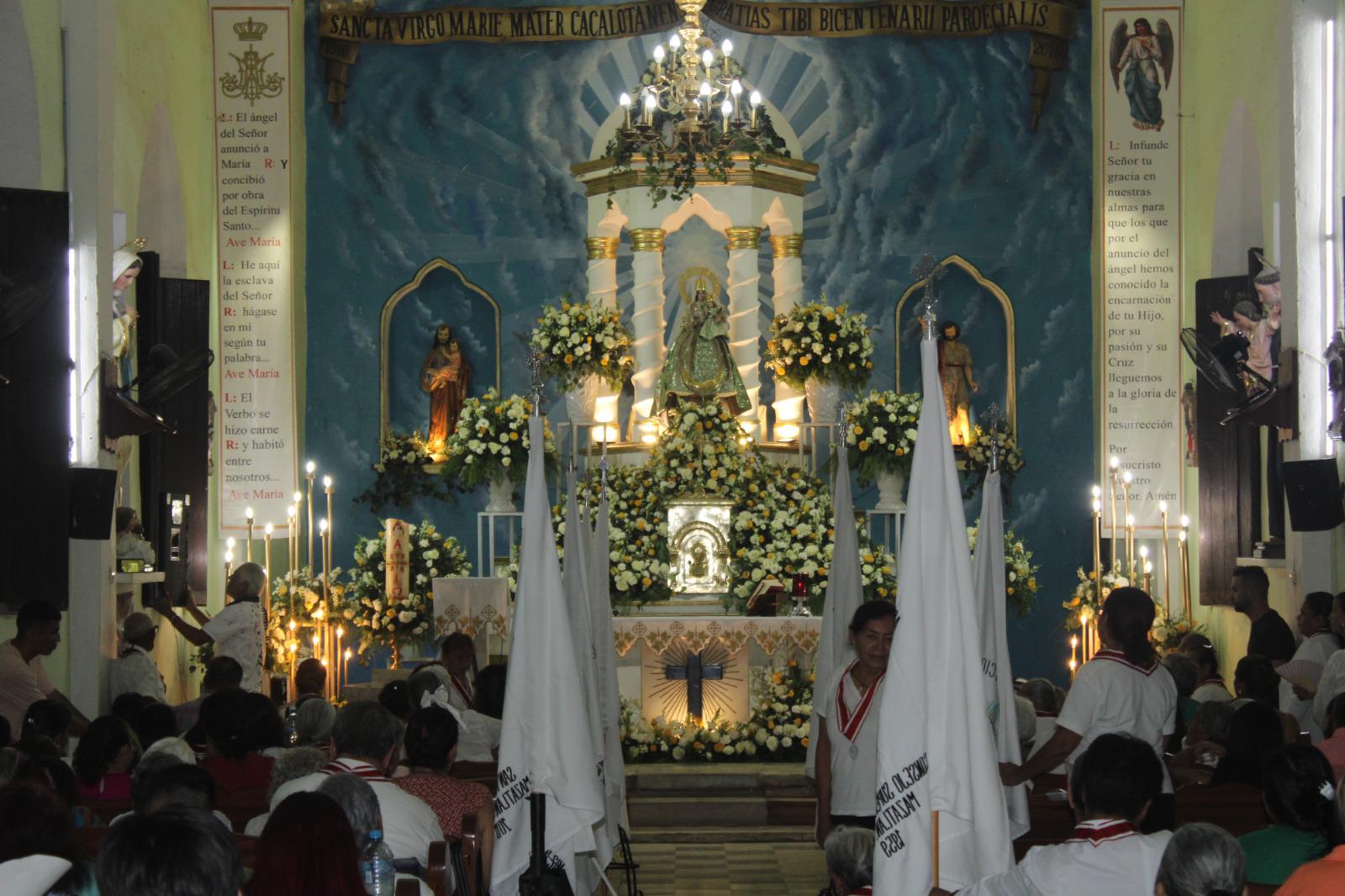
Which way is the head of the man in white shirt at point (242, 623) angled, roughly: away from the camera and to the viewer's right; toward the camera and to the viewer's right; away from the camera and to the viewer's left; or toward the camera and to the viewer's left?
away from the camera and to the viewer's left

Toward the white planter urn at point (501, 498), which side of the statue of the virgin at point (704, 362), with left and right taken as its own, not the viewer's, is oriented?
right

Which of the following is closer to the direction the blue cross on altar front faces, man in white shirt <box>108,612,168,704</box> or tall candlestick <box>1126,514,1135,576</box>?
the man in white shirt

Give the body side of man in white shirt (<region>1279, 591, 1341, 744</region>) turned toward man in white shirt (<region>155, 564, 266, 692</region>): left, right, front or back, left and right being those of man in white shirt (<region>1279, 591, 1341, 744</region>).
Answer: front

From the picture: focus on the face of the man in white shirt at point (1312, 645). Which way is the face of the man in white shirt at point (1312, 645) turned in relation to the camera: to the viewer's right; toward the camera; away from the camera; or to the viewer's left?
to the viewer's left

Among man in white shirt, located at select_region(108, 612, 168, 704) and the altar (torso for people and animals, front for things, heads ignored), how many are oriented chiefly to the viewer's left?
0

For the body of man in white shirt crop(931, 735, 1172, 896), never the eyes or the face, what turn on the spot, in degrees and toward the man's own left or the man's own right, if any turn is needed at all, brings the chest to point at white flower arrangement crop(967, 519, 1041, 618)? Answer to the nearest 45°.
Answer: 0° — they already face it

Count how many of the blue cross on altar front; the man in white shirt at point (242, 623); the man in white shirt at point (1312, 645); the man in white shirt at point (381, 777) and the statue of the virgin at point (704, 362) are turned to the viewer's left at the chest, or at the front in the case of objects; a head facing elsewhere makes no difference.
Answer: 2

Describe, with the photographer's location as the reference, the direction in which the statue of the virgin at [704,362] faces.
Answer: facing the viewer

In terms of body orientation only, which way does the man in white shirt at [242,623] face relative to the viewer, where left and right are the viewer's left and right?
facing to the left of the viewer

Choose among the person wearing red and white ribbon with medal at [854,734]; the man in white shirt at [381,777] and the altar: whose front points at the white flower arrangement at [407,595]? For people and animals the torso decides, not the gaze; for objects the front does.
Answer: the man in white shirt

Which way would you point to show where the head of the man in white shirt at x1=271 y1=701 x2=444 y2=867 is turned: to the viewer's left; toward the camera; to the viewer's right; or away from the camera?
away from the camera
